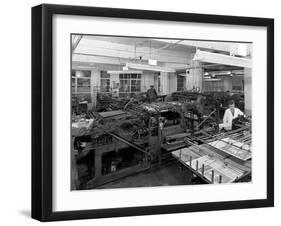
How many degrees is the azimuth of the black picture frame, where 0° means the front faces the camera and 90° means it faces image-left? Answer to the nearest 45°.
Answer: approximately 315°
